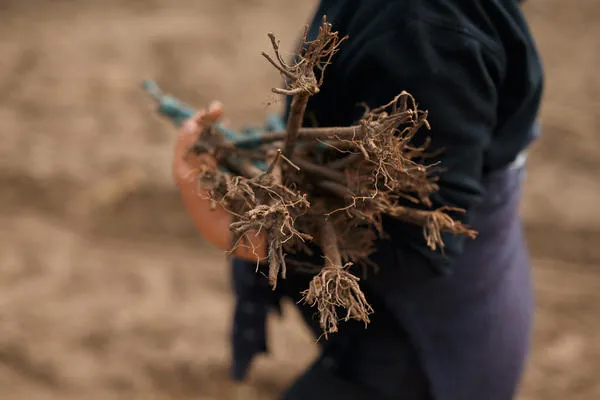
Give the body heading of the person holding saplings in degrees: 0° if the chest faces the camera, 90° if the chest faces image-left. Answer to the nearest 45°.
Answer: approximately 90°
